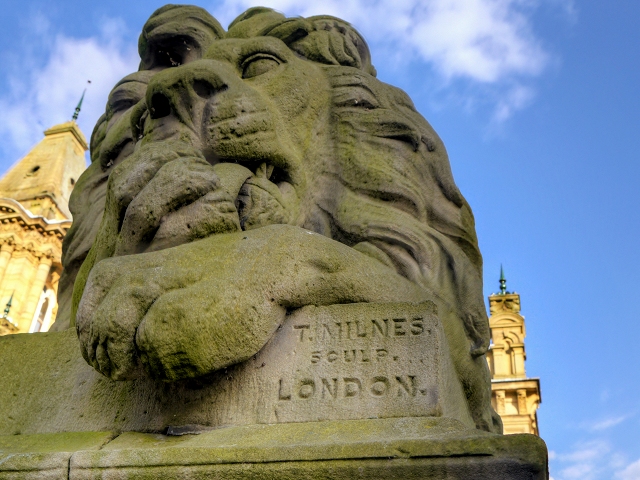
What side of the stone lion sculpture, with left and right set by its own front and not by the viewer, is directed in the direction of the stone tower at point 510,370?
back

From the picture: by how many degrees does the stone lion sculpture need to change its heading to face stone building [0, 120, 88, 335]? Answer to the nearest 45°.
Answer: approximately 135° to its right

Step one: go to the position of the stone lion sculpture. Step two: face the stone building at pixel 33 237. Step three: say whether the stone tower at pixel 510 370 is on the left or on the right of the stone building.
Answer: right

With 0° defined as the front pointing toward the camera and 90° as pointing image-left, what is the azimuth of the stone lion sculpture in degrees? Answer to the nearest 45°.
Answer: approximately 45°

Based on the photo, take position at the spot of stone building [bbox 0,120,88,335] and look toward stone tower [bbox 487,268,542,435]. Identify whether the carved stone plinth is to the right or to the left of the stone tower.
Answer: right

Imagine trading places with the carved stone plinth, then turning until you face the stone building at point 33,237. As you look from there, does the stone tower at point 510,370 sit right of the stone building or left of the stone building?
right
